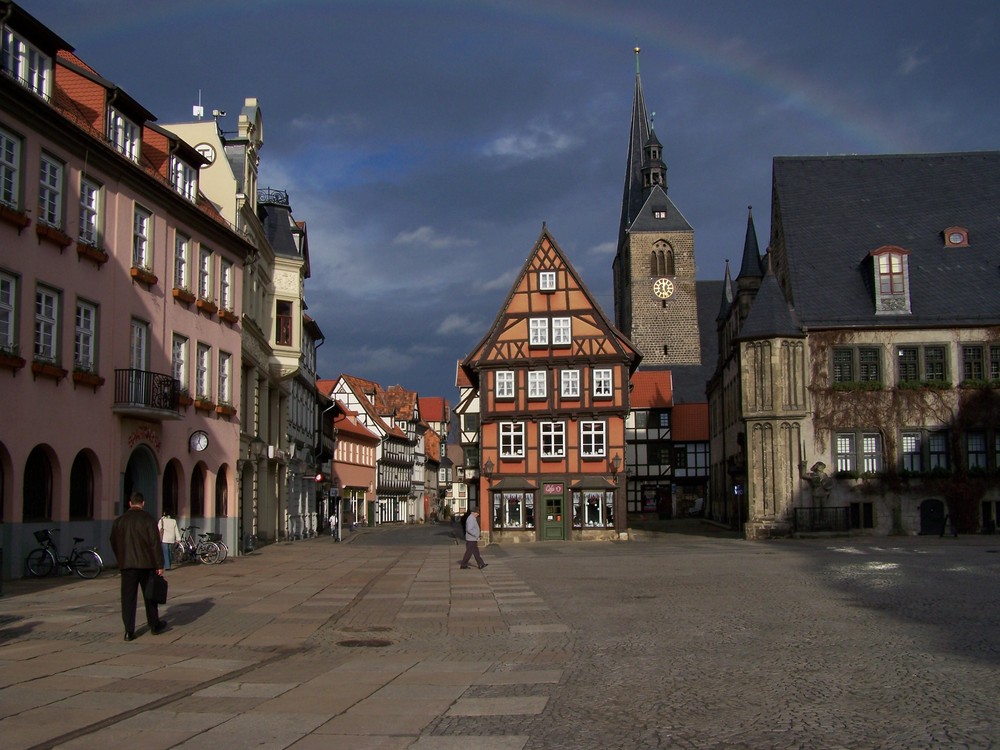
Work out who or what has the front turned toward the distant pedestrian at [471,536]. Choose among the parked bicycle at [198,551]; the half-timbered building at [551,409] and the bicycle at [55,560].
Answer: the half-timbered building

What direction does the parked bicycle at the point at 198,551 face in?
to the viewer's left

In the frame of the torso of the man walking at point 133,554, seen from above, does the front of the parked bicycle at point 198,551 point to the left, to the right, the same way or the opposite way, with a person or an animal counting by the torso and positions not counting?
to the left

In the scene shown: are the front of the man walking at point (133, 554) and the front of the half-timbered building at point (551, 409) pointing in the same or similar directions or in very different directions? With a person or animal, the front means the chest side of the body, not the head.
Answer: very different directions

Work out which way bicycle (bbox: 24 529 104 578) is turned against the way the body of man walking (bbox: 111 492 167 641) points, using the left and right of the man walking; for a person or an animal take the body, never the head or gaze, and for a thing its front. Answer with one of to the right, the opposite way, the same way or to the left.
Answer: to the left

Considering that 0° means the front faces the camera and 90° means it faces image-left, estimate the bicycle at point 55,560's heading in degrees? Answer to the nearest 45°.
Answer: approximately 90°

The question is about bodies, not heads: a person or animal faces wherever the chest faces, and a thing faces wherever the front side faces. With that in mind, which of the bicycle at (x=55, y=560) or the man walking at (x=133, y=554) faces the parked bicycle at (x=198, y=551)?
the man walking

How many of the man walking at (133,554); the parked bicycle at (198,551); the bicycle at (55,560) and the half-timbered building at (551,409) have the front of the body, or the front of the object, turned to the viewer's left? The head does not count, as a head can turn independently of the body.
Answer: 2

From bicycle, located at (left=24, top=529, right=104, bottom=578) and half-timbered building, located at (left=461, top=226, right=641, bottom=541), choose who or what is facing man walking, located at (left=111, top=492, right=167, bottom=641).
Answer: the half-timbered building

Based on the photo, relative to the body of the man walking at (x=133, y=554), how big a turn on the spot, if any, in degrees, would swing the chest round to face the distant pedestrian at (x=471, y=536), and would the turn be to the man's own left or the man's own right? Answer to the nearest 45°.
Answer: approximately 45° to the man's own right

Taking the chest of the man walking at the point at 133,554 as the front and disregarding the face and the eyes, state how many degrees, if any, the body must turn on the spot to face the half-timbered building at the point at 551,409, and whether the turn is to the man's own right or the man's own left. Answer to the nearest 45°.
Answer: approximately 45° to the man's own right

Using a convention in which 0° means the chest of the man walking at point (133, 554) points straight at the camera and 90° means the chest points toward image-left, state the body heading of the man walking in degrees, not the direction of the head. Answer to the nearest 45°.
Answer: approximately 180°

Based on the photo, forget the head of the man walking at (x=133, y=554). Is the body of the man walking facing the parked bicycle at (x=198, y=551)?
yes
